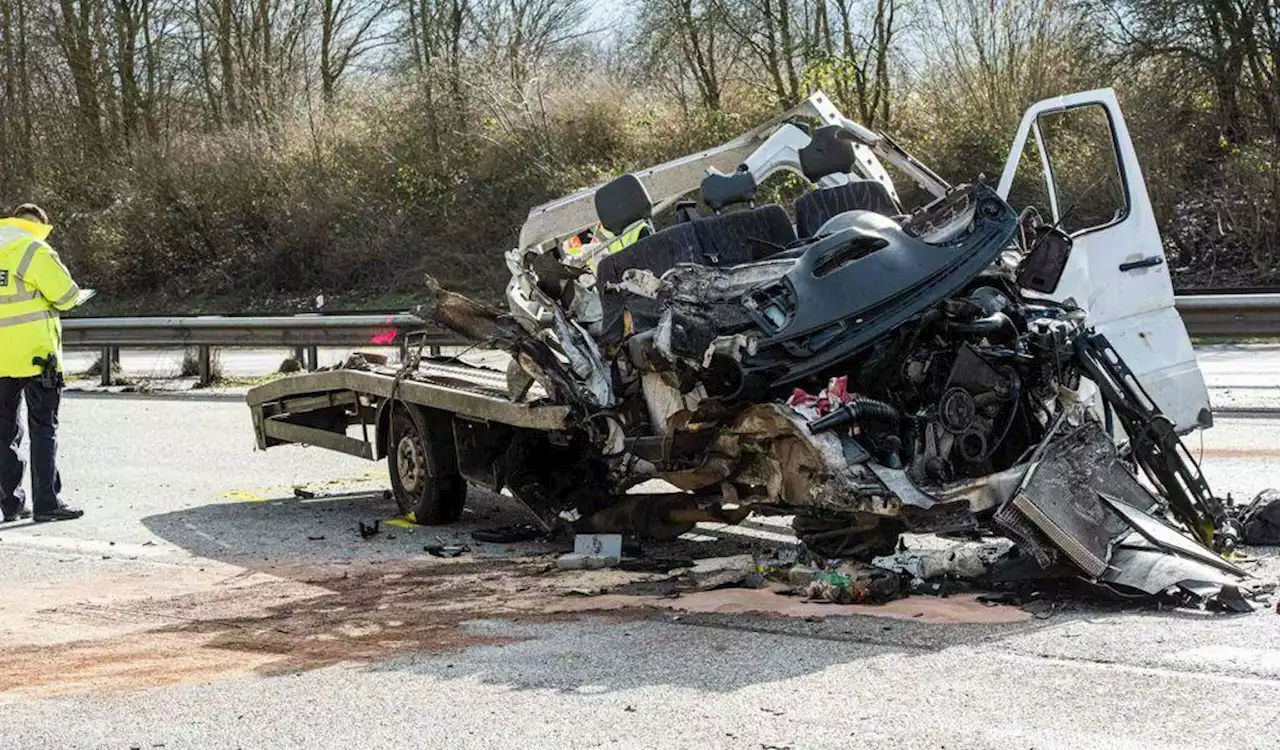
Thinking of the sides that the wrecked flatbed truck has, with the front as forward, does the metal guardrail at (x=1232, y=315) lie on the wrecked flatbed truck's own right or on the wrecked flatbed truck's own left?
on the wrecked flatbed truck's own left

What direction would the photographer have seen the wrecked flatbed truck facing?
facing the viewer and to the right of the viewer

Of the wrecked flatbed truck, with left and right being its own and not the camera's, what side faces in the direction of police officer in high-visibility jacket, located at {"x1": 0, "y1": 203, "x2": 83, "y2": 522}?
back

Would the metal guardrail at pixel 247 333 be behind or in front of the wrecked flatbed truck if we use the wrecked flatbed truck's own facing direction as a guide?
behind
